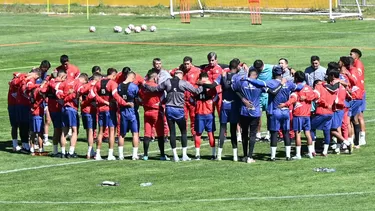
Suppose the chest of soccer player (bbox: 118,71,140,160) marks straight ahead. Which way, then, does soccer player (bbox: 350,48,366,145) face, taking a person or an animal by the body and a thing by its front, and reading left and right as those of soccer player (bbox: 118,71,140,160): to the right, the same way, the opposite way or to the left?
to the left

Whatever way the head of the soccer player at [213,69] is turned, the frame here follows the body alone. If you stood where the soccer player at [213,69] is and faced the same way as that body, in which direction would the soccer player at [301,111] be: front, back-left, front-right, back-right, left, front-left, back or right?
front-left

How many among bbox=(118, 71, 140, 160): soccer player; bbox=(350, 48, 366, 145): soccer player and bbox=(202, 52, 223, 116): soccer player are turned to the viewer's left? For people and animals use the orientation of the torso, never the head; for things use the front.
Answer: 1

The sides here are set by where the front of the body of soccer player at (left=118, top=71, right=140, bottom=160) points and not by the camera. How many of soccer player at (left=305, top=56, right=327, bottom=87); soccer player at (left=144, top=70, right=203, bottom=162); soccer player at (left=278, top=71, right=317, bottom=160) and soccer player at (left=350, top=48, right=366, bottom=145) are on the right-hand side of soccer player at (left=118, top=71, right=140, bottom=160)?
4

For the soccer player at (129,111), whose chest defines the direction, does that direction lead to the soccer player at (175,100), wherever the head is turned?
no

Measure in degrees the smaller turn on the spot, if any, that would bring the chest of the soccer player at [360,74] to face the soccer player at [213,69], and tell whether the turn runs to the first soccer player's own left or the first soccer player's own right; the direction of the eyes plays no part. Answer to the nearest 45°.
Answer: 0° — they already face them

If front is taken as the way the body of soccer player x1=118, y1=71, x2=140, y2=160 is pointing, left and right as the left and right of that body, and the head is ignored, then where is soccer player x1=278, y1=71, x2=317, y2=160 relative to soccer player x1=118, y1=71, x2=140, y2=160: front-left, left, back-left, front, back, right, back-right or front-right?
right

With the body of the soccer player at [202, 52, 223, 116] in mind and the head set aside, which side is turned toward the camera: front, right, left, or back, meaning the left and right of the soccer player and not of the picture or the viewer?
front

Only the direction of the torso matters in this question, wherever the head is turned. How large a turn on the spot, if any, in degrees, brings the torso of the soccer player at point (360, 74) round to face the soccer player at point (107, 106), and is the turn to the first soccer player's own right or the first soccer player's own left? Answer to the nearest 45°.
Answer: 0° — they already face them

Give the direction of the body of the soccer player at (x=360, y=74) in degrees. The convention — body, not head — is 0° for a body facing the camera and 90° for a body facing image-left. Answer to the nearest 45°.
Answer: approximately 90°

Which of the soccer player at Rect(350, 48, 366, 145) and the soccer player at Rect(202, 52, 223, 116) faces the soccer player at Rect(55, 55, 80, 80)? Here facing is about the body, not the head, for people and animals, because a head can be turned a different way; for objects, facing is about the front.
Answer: the soccer player at Rect(350, 48, 366, 145)

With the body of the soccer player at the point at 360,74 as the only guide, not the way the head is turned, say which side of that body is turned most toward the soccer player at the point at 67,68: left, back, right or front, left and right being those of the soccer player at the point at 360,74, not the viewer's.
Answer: front

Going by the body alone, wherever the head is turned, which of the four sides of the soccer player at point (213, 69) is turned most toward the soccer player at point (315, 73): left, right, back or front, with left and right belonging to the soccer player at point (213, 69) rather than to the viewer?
left

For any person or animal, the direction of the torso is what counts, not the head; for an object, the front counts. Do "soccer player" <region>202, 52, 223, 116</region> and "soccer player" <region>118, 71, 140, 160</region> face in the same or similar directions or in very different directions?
very different directions

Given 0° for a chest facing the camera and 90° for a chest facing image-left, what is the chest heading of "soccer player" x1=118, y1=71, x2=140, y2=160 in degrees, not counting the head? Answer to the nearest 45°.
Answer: approximately 180°

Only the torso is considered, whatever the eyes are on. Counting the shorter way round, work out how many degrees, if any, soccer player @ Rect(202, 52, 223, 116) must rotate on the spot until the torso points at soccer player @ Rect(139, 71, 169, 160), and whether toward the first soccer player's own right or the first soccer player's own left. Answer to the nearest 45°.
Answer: approximately 45° to the first soccer player's own right

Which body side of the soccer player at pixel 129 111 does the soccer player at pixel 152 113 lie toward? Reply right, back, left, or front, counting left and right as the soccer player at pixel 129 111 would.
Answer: right

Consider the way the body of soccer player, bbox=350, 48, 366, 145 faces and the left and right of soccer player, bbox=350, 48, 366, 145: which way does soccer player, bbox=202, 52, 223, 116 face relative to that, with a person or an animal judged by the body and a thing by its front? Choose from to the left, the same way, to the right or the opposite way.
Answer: to the left
